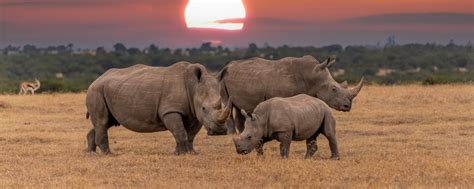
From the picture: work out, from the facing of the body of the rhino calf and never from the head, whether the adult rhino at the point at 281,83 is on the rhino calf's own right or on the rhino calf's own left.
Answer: on the rhino calf's own right

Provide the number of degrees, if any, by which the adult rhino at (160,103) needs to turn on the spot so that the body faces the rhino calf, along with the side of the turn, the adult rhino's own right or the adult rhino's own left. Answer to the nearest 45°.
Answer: approximately 45° to the adult rhino's own right

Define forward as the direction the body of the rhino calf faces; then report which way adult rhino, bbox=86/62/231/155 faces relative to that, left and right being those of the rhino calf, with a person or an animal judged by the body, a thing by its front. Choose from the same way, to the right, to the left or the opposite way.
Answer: the opposite way

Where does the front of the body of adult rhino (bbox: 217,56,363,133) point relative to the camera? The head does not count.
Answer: to the viewer's right

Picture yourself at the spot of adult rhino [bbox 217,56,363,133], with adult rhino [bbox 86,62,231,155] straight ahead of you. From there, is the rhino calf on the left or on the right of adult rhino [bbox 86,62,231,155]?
left

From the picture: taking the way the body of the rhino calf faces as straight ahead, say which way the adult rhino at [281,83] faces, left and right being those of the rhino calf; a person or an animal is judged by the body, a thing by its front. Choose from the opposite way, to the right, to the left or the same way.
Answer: the opposite way

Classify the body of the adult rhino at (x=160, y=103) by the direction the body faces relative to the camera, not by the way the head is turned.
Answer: to the viewer's right

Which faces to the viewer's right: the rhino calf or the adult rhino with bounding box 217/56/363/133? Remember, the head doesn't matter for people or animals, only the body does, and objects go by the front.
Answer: the adult rhino

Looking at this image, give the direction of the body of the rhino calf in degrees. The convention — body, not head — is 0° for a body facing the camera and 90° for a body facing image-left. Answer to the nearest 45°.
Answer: approximately 90°

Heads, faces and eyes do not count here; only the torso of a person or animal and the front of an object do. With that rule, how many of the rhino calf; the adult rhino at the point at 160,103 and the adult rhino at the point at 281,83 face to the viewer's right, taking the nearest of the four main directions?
2

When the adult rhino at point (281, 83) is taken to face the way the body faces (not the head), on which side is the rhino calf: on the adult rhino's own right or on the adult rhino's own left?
on the adult rhino's own right
